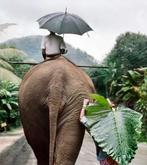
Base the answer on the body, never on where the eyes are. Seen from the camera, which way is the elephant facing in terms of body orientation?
away from the camera

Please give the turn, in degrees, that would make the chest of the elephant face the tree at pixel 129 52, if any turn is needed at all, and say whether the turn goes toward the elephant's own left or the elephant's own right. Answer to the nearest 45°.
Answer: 0° — it already faces it
